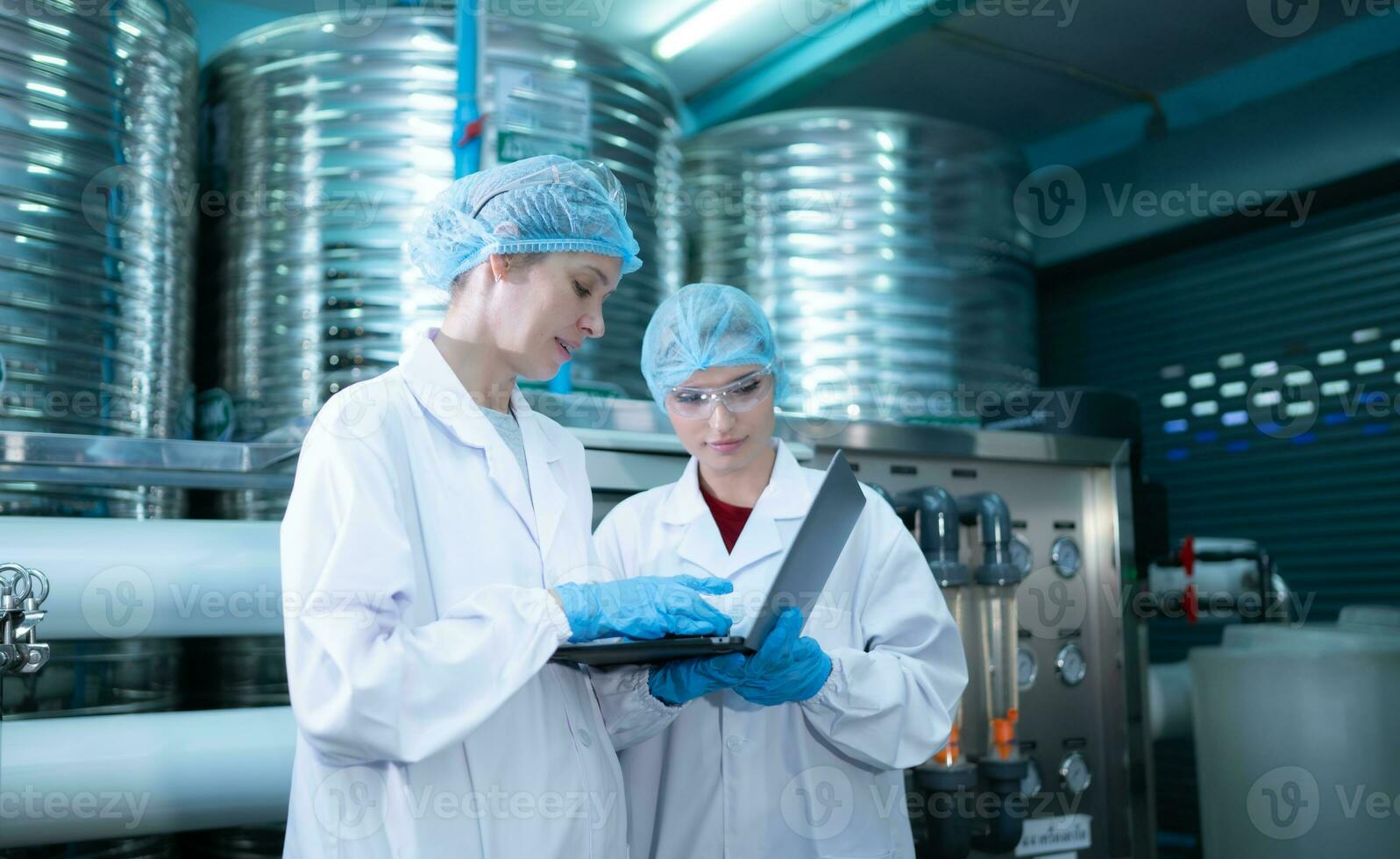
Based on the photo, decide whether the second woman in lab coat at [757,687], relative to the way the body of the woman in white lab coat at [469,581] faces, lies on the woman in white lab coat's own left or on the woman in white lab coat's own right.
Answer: on the woman in white lab coat's own left

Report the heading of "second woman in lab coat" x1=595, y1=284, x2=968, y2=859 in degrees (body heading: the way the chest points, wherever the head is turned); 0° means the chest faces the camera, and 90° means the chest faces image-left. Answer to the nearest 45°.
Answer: approximately 0°

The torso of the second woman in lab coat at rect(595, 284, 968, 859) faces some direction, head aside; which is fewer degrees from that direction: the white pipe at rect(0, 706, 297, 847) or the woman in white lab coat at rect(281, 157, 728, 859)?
the woman in white lab coat

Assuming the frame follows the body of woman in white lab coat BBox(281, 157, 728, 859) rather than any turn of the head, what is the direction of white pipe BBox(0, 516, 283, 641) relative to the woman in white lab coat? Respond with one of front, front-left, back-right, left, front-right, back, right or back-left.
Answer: back

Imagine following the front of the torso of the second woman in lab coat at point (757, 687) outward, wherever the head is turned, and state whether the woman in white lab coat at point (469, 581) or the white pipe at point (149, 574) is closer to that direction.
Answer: the woman in white lab coat

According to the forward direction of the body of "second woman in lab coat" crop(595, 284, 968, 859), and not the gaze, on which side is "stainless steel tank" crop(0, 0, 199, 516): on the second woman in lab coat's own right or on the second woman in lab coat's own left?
on the second woman in lab coat's own right

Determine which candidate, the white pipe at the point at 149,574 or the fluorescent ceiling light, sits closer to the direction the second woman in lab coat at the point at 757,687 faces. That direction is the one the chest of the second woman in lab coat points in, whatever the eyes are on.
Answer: the white pipe

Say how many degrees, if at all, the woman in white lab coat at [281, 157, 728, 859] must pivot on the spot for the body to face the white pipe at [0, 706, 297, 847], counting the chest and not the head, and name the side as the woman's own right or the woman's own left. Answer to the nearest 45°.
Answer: approximately 180°

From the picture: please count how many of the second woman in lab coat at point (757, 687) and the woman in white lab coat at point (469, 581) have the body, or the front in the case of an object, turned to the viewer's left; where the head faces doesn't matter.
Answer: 0

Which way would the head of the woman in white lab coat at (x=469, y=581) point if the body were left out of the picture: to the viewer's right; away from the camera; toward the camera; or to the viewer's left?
to the viewer's right

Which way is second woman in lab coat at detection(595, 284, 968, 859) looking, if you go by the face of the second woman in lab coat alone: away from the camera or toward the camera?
toward the camera

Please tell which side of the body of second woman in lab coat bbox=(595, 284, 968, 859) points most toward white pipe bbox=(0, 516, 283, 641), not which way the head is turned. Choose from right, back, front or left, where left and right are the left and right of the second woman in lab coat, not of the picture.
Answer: right
